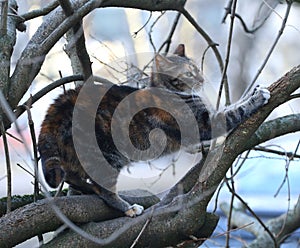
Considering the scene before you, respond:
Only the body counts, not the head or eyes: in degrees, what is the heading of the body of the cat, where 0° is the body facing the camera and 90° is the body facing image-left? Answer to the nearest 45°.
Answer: approximately 270°
